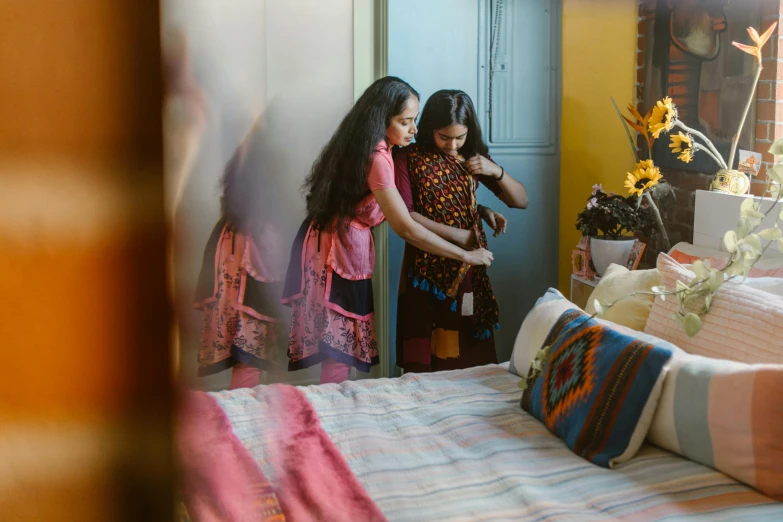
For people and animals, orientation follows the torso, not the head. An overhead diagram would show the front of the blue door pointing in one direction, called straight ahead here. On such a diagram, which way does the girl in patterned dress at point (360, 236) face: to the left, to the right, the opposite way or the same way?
to the left

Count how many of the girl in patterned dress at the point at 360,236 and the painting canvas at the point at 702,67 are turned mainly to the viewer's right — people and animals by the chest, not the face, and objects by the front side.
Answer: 1

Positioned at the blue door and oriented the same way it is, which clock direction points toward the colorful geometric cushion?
The colorful geometric cushion is roughly at 12 o'clock from the blue door.

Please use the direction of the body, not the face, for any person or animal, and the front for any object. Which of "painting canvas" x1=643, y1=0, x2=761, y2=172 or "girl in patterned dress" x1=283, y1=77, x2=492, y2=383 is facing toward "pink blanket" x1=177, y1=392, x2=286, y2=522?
the painting canvas

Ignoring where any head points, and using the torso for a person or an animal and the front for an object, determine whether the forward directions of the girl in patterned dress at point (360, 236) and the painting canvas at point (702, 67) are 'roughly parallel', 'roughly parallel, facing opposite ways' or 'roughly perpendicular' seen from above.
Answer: roughly perpendicular

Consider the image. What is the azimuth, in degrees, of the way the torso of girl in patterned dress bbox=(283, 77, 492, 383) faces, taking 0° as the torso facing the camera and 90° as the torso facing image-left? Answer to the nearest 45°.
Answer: approximately 270°

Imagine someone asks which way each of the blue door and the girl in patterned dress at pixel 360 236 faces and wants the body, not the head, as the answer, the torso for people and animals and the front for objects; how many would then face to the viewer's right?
1

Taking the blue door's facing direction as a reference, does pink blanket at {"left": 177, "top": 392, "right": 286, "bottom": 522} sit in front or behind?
in front
